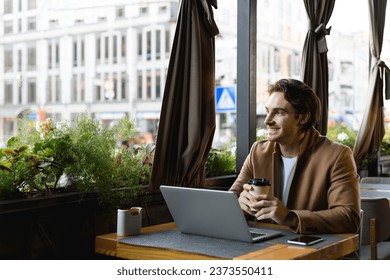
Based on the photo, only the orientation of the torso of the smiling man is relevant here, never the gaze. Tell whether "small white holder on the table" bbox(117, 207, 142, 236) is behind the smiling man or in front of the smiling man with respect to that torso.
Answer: in front

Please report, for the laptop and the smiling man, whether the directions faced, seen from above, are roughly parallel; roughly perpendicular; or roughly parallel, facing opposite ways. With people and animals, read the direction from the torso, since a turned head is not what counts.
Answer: roughly parallel, facing opposite ways

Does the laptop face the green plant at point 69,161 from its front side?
no

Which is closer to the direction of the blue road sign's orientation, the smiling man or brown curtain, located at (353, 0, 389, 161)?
the smiling man

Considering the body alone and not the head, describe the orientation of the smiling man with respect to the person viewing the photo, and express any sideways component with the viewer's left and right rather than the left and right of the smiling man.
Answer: facing the viewer and to the left of the viewer

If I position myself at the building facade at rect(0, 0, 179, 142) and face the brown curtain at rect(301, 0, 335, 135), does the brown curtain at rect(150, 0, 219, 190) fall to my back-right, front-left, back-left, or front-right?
front-right

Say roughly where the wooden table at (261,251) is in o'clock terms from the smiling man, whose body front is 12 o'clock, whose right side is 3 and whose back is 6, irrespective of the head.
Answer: The wooden table is roughly at 11 o'clock from the smiling man.

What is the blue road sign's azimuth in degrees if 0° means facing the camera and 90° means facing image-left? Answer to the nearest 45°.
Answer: approximately 0°

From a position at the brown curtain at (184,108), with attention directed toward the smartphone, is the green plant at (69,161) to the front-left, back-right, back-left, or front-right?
front-right

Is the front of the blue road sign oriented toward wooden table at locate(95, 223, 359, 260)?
yes

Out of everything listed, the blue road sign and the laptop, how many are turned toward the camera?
1

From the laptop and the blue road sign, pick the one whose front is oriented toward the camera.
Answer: the blue road sign
